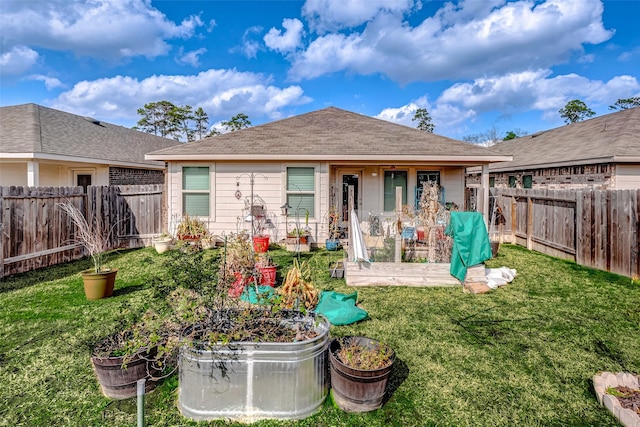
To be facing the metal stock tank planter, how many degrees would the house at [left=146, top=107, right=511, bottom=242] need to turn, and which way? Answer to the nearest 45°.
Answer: approximately 180°

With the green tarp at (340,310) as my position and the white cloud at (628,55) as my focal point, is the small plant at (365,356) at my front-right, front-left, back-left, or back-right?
back-right

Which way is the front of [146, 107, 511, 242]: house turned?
away from the camera

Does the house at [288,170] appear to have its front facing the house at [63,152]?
no

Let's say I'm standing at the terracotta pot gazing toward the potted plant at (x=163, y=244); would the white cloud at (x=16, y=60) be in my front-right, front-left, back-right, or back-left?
front-left
